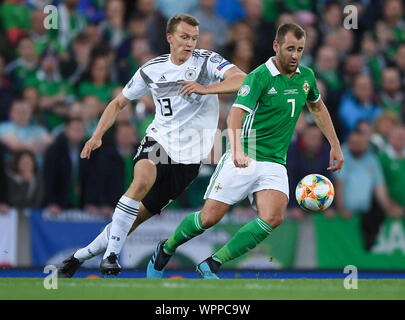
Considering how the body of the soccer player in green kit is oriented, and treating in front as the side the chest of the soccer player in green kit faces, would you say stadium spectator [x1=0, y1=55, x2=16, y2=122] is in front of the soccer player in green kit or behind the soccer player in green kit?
behind

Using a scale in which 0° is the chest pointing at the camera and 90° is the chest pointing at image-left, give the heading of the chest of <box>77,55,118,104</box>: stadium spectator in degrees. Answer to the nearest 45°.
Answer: approximately 0°

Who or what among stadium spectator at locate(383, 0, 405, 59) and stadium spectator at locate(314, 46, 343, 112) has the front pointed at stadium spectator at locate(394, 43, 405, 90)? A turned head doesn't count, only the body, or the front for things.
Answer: stadium spectator at locate(383, 0, 405, 59)

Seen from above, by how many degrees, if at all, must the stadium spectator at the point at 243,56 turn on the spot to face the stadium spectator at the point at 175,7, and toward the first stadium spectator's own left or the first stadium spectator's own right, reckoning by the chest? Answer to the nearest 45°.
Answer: approximately 135° to the first stadium spectator's own right

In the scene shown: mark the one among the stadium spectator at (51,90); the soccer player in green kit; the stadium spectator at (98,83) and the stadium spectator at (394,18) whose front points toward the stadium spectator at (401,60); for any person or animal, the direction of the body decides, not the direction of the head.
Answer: the stadium spectator at (394,18)

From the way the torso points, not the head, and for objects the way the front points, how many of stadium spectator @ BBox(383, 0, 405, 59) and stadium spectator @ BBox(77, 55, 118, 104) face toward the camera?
2

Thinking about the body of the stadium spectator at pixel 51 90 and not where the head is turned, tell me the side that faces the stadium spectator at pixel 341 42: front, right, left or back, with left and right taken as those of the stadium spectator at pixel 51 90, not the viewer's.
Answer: left

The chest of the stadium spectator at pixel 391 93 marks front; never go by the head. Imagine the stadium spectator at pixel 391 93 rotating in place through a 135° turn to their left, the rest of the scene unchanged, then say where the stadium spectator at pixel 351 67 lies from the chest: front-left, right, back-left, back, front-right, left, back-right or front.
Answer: back-left

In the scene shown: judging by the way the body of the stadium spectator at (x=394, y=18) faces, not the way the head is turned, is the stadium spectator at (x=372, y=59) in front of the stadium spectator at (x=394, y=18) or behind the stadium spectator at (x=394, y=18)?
in front
